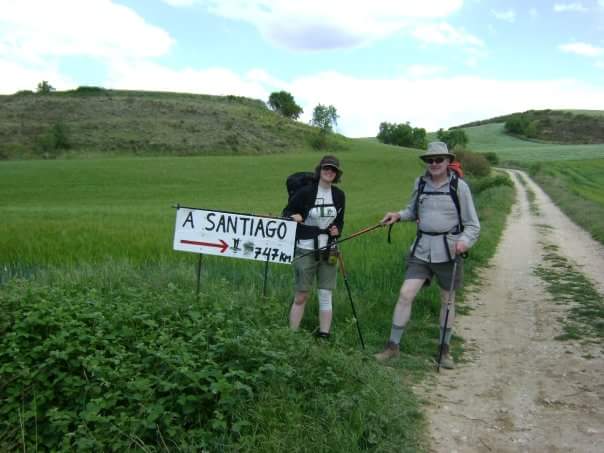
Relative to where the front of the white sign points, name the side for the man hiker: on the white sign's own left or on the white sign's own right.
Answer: on the white sign's own left

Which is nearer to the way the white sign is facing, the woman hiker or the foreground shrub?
the foreground shrub

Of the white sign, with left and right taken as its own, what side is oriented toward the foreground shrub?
front

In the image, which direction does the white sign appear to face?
toward the camera

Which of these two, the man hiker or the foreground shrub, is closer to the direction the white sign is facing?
the foreground shrub

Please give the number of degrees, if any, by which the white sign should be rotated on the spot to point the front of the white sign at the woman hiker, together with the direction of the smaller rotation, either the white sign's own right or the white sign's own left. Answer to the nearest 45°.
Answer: approximately 90° to the white sign's own left
